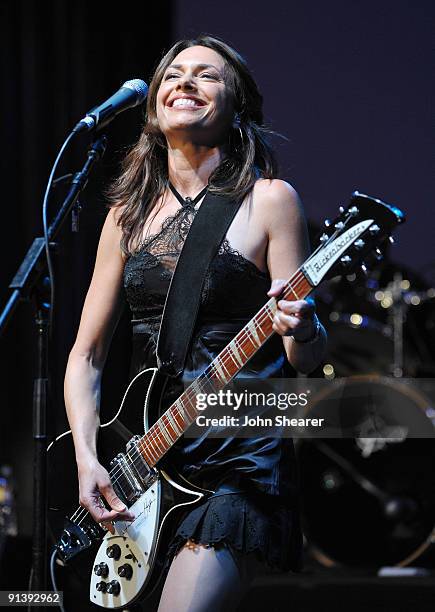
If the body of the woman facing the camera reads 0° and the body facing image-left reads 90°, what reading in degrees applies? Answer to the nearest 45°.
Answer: approximately 45°

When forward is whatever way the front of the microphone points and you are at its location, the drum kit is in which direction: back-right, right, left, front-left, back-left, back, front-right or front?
front-left

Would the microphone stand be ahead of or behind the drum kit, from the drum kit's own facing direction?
ahead

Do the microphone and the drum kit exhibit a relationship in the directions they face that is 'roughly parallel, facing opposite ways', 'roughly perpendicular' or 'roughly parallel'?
roughly perpendicular

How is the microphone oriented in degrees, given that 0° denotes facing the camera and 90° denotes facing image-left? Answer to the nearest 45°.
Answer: approximately 270°

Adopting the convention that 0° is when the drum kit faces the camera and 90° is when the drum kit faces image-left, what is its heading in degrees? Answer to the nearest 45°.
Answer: approximately 0°

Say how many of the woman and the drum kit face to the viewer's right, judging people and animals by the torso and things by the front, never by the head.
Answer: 0

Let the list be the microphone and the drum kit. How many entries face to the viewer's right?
1

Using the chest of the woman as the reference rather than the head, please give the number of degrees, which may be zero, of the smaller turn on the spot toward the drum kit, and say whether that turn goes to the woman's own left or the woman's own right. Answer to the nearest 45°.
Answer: approximately 180°
